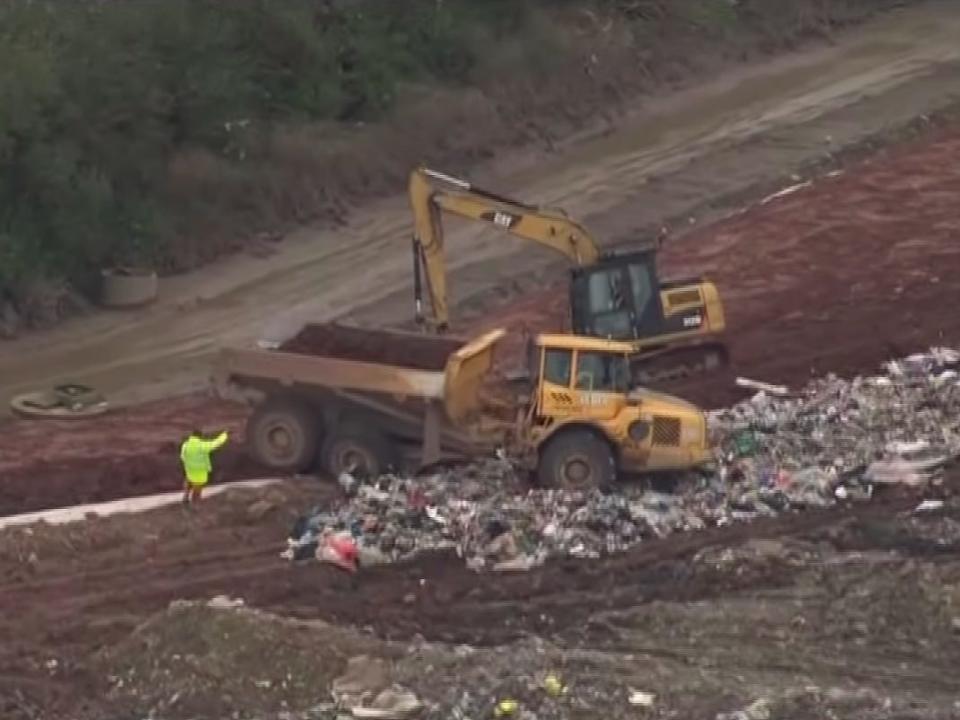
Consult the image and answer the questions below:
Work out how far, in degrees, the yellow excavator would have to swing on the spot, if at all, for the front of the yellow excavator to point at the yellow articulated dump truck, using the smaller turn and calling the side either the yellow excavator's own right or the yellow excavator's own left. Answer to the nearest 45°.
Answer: approximately 45° to the yellow excavator's own left

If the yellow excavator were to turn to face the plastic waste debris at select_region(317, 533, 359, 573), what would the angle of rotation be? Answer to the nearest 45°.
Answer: approximately 45° to its left

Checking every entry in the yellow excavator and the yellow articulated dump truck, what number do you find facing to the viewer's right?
1

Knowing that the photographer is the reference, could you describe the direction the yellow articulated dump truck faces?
facing to the right of the viewer

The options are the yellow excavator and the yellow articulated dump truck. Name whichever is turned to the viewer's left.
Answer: the yellow excavator

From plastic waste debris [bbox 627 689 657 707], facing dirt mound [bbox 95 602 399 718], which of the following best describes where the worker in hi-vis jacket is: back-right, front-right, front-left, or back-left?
front-right

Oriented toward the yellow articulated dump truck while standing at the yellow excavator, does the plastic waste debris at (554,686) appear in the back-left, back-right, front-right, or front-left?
front-left

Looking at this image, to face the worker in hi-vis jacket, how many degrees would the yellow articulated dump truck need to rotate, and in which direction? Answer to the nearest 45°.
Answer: approximately 180°

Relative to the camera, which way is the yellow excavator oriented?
to the viewer's left

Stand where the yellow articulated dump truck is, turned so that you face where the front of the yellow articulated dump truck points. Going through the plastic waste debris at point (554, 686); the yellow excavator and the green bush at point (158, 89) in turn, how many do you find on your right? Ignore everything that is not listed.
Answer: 1

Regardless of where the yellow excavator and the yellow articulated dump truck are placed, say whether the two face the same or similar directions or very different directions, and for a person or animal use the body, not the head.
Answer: very different directions

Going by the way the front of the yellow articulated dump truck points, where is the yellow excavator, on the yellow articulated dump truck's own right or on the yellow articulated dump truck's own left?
on the yellow articulated dump truck's own left

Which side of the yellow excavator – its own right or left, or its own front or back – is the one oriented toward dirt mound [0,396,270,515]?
front

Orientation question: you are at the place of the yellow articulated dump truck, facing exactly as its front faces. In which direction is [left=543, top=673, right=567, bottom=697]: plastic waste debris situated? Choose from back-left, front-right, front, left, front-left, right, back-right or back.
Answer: right

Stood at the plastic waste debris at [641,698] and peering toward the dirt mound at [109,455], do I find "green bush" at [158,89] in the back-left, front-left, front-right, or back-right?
front-right
